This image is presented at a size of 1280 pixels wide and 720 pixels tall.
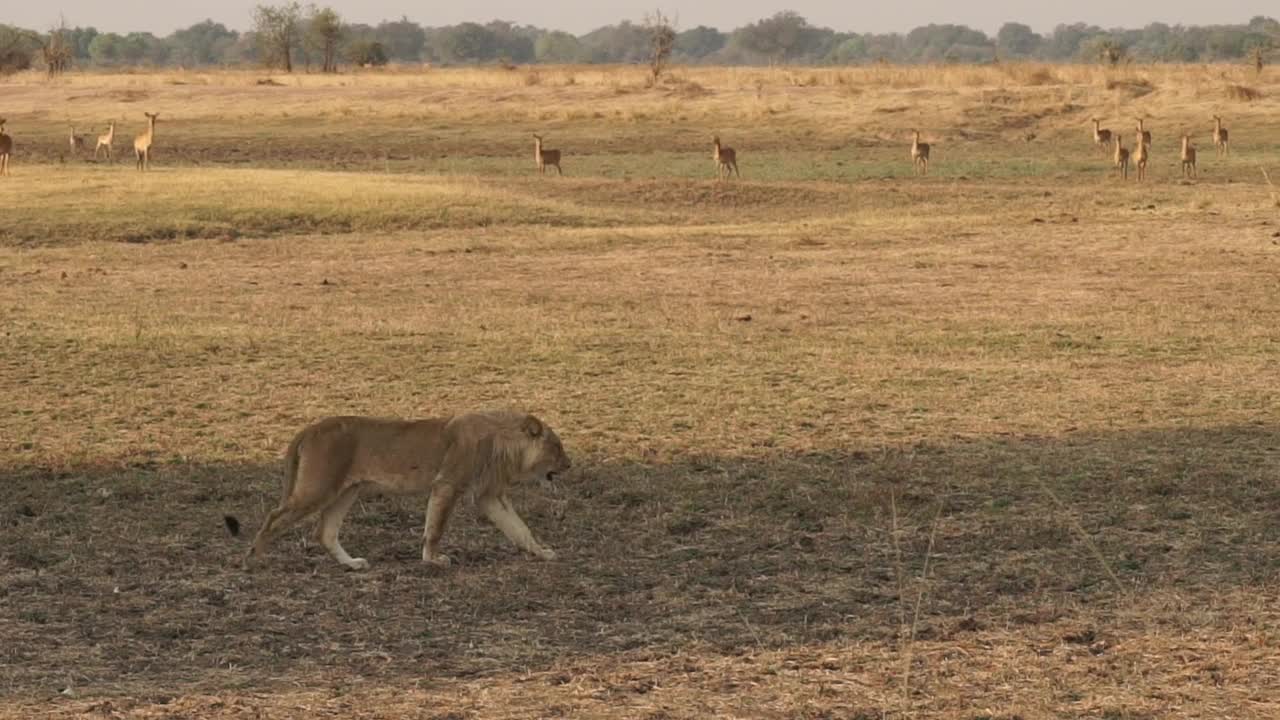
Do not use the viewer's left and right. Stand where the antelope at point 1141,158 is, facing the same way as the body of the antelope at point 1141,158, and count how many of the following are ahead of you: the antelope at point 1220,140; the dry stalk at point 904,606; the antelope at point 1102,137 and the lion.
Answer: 2

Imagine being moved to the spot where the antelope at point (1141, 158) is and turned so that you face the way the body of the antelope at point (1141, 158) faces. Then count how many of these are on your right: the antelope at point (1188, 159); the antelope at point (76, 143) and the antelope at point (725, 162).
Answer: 2

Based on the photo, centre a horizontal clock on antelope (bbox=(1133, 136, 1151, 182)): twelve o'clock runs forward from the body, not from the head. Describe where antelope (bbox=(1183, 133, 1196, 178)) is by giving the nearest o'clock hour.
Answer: antelope (bbox=(1183, 133, 1196, 178)) is roughly at 8 o'clock from antelope (bbox=(1133, 136, 1151, 182)).

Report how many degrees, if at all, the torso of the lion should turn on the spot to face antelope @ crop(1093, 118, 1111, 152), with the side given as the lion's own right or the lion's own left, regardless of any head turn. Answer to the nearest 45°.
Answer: approximately 45° to the lion's own left

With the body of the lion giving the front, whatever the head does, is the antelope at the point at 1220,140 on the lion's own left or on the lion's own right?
on the lion's own left

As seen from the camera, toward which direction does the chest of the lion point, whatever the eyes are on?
to the viewer's right

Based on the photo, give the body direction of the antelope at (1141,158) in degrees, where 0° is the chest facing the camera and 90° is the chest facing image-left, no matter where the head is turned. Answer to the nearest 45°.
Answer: approximately 0°

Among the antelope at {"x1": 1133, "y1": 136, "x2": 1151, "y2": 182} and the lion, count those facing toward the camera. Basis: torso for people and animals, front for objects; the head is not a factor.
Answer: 1

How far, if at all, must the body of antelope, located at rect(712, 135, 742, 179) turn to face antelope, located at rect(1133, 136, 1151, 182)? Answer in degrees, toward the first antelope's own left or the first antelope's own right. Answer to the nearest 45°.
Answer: approximately 135° to the first antelope's own left

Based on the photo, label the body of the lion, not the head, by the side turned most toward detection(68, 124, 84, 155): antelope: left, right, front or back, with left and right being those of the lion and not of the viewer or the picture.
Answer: left

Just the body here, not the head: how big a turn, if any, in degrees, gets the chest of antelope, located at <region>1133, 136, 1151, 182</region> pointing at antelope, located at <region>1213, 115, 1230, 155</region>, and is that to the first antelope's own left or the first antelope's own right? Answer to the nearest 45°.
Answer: approximately 180°

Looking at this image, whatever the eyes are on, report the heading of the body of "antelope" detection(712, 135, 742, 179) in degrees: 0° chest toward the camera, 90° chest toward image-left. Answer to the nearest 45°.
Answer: approximately 45°
